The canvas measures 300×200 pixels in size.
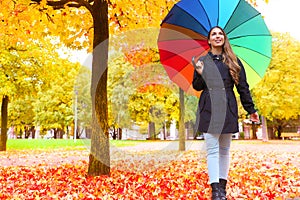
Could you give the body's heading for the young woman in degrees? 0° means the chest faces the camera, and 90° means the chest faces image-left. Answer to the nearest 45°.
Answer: approximately 0°

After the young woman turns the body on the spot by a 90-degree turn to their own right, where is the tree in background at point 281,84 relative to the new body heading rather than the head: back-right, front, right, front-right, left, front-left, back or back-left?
right
